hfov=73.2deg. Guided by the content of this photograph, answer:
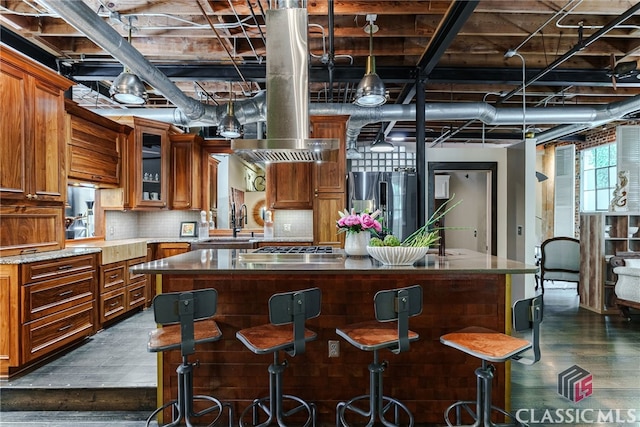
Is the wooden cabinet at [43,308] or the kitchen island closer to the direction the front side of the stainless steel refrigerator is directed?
the kitchen island

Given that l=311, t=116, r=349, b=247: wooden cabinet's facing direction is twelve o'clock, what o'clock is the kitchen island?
The kitchen island is roughly at 12 o'clock from the wooden cabinet.

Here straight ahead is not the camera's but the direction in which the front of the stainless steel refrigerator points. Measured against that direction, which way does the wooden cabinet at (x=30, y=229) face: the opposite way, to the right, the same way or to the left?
to the left

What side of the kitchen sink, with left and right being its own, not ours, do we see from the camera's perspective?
front

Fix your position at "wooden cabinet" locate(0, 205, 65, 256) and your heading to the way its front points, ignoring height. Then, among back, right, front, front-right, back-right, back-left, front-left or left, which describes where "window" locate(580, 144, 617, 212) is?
front-left

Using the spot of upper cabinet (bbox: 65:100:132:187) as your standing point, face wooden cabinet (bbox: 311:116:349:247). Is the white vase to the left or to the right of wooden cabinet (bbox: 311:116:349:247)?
right

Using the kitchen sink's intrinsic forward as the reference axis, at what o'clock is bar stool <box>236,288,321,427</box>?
The bar stool is roughly at 12 o'clock from the kitchen sink.

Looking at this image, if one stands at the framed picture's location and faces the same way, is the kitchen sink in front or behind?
in front

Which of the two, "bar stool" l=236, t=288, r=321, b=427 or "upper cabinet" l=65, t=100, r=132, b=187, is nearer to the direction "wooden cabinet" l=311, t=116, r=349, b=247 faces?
the bar stool

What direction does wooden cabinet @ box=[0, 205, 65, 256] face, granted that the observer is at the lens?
facing the viewer and to the right of the viewer

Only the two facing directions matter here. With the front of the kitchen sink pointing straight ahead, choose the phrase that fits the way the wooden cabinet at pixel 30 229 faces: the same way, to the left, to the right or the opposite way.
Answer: to the left

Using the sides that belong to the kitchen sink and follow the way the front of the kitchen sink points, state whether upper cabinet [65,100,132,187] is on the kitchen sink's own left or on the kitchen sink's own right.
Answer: on the kitchen sink's own right

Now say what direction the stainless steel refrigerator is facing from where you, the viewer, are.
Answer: facing the viewer

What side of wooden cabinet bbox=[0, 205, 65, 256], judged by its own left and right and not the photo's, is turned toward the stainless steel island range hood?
front

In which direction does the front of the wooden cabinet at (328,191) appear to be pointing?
toward the camera
